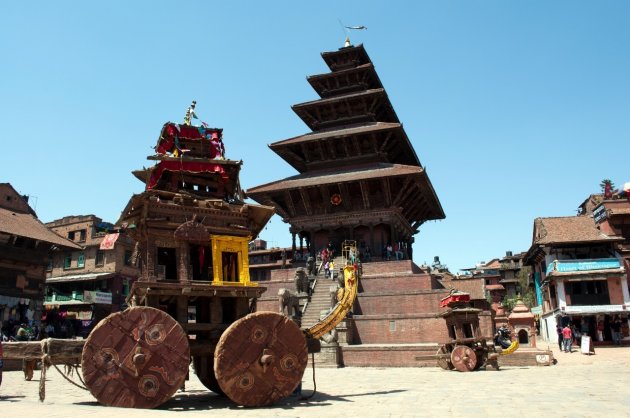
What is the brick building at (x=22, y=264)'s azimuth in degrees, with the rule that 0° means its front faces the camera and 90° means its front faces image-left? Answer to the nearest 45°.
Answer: approximately 315°

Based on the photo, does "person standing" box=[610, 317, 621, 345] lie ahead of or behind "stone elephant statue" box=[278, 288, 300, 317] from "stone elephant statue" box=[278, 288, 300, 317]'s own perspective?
behind

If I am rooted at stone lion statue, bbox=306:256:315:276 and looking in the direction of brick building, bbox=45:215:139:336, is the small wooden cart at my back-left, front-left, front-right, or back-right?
back-left

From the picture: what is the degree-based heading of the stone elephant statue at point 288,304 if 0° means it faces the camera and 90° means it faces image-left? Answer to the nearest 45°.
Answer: approximately 45°

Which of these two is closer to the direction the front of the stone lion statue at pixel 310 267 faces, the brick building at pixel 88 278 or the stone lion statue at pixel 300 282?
the stone lion statue

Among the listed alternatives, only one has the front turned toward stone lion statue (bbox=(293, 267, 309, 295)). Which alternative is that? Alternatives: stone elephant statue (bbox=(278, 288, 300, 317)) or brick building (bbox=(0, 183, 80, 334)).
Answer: the brick building

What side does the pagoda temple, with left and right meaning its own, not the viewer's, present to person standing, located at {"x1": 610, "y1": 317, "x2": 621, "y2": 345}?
left

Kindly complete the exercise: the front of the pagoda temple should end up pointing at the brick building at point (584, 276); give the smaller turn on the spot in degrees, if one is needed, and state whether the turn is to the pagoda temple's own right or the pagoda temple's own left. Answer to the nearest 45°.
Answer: approximately 90° to the pagoda temple's own left
